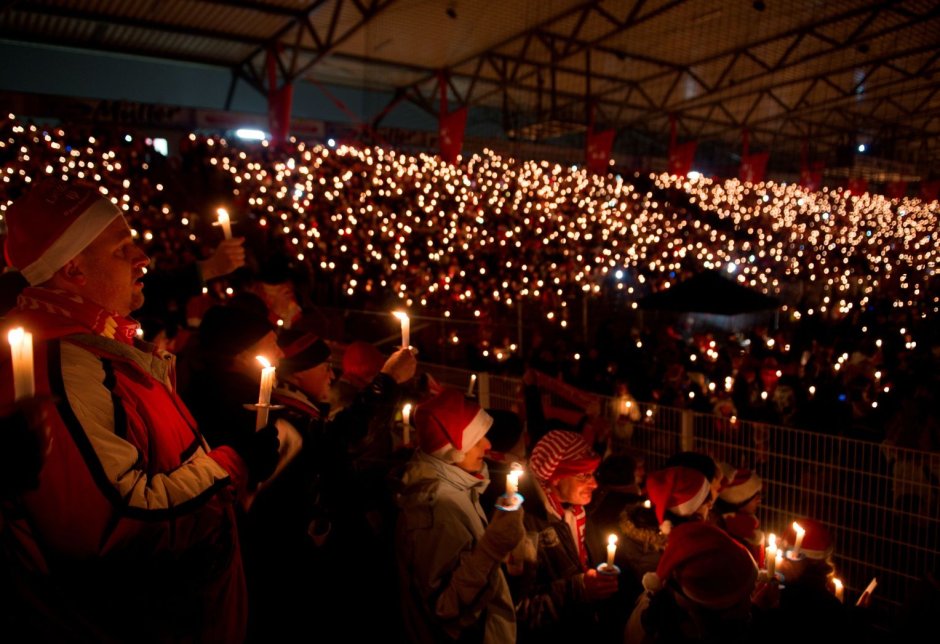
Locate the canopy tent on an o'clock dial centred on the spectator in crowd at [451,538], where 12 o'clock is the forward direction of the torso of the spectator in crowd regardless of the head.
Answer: The canopy tent is roughly at 10 o'clock from the spectator in crowd.

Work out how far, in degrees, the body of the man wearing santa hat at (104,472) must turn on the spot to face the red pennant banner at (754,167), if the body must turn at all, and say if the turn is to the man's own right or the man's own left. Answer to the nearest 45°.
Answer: approximately 45° to the man's own left

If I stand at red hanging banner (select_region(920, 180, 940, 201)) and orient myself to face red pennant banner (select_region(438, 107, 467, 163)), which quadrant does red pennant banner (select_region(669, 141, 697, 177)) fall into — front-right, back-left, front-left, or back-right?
front-right

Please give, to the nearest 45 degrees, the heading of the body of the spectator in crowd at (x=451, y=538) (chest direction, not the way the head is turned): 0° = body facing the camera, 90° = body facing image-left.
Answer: approximately 270°

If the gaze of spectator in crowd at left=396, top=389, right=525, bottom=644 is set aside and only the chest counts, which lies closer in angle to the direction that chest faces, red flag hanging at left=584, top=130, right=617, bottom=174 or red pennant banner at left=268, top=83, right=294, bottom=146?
the red flag hanging

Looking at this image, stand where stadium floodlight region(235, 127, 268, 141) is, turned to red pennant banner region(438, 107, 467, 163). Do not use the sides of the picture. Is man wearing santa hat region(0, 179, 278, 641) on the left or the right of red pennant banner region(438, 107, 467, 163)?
right

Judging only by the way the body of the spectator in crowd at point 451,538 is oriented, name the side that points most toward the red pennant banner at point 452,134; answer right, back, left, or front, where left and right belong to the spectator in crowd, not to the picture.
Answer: left

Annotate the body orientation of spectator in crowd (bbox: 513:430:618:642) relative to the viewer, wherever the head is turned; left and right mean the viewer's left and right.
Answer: facing to the right of the viewer

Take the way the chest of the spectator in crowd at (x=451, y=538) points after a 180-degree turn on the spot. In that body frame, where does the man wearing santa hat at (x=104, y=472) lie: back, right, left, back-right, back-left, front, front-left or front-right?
front-left

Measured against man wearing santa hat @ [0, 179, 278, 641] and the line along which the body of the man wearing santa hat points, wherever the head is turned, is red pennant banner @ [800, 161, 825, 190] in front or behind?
in front

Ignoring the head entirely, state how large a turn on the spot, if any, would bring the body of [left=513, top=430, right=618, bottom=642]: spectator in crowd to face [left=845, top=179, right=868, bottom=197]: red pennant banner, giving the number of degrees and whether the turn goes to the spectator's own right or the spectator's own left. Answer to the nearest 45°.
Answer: approximately 45° to the spectator's own left

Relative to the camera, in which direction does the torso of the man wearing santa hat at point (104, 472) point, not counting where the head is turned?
to the viewer's right

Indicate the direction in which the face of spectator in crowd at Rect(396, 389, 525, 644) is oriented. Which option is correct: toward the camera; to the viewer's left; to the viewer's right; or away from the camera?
to the viewer's right
